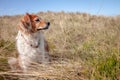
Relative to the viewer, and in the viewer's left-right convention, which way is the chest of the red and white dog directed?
facing the viewer and to the right of the viewer
